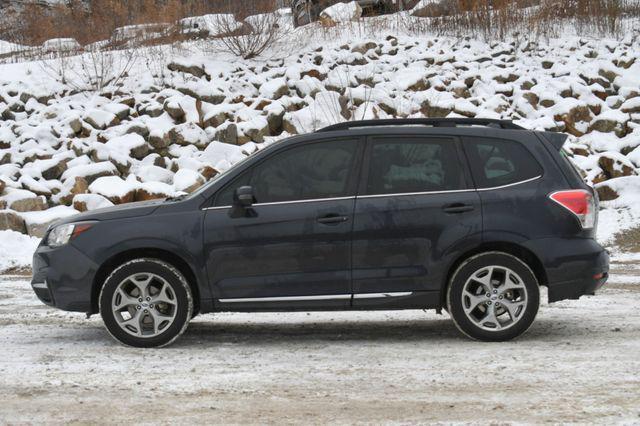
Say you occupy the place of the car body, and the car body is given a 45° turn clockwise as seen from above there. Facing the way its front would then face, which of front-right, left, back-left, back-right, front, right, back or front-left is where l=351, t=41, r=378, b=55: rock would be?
front-right

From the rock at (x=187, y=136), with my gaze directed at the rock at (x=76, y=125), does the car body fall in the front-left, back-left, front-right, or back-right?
back-left

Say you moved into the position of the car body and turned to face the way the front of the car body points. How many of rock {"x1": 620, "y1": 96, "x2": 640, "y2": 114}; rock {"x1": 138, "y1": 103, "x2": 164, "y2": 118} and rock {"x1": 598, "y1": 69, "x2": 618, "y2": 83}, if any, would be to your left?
0

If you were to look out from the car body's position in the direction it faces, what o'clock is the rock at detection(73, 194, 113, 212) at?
The rock is roughly at 2 o'clock from the car body.

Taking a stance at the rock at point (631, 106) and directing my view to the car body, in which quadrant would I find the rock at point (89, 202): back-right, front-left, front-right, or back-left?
front-right

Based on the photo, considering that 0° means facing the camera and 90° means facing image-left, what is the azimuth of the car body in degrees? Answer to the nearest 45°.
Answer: approximately 90°

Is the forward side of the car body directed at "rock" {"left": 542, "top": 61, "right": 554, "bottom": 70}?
no

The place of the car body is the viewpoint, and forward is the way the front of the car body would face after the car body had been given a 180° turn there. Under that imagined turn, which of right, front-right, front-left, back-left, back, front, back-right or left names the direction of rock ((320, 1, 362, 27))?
left

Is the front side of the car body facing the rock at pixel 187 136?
no

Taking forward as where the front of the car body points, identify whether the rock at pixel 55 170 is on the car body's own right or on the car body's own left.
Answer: on the car body's own right

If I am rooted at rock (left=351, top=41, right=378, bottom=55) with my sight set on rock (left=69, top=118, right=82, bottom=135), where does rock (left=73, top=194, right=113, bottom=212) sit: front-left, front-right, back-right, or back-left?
front-left

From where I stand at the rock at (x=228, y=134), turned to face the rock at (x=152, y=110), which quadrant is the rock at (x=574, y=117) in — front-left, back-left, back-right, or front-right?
back-right

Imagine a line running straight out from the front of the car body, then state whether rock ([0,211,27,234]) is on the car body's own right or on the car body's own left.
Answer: on the car body's own right

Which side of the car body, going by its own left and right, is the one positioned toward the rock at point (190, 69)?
right
